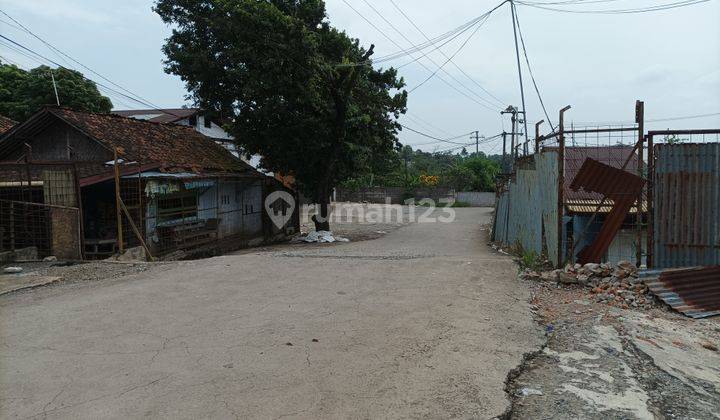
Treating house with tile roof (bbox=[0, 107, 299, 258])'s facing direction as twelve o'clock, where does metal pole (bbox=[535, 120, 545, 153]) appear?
The metal pole is roughly at 12 o'clock from the house with tile roof.

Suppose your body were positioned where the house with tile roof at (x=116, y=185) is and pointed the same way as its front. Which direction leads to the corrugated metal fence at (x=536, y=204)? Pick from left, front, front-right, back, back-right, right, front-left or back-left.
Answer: front

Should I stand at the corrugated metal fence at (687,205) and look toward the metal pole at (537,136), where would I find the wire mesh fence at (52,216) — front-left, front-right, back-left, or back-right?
front-left

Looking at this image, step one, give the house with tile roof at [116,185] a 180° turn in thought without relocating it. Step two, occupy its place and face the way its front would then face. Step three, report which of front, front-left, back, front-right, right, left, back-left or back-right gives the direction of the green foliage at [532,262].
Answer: back

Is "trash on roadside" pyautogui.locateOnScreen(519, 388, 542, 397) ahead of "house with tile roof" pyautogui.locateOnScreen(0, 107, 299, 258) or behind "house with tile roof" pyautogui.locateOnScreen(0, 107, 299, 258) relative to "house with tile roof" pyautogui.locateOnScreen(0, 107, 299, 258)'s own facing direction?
ahead

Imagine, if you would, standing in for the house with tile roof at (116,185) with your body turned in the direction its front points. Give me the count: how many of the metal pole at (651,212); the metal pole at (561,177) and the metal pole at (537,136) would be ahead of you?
3

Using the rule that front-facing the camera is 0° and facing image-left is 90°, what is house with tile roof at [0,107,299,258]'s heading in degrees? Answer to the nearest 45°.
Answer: approximately 315°

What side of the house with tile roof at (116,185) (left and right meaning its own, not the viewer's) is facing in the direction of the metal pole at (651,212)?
front

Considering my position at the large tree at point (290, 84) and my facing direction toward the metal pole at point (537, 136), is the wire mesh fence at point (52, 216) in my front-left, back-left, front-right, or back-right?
front-right

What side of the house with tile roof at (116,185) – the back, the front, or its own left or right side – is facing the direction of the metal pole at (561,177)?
front

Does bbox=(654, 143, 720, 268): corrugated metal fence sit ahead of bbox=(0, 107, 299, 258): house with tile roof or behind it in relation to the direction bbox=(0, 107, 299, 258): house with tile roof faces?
ahead
